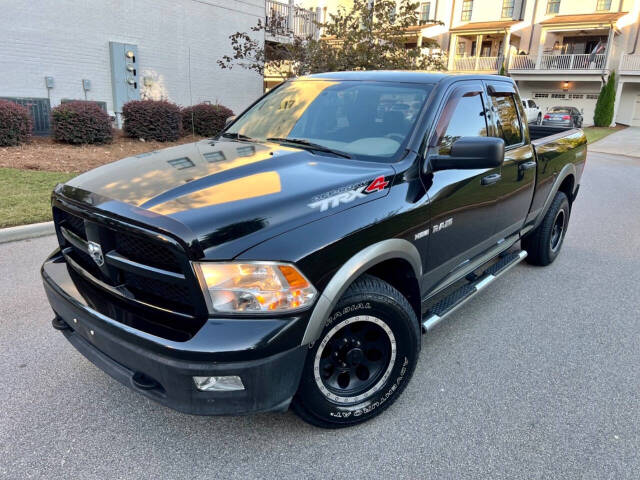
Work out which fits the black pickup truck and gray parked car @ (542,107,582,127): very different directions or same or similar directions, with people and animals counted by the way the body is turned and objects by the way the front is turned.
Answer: very different directions

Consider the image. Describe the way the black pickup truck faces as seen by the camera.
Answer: facing the viewer and to the left of the viewer

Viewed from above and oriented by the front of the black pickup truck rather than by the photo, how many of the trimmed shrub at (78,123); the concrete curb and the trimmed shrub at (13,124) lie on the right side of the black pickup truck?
3

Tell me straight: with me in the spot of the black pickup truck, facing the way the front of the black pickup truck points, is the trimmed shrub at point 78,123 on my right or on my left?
on my right

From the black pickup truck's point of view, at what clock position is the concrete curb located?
The concrete curb is roughly at 3 o'clock from the black pickup truck.

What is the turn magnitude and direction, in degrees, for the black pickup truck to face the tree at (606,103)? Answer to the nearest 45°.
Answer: approximately 180°

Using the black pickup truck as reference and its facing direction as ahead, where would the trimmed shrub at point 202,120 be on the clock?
The trimmed shrub is roughly at 4 o'clock from the black pickup truck.

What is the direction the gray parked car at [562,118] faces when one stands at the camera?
facing away from the viewer and to the right of the viewer

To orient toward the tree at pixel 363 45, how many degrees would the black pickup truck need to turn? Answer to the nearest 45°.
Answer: approximately 135° to its right
